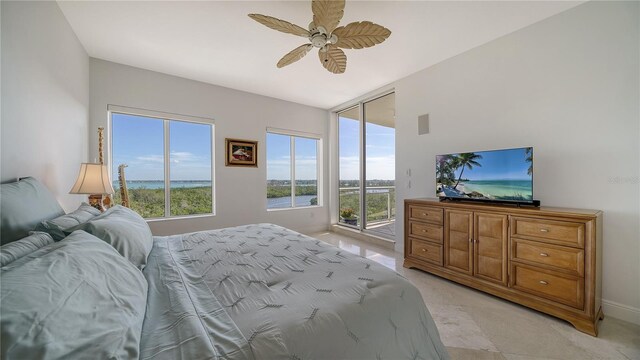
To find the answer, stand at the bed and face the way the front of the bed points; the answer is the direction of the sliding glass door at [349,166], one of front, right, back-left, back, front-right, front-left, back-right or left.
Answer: front-left

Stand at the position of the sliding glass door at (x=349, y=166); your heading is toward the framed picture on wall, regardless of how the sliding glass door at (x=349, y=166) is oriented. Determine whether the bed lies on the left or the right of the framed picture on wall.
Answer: left

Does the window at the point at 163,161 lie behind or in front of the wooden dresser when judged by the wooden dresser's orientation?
in front

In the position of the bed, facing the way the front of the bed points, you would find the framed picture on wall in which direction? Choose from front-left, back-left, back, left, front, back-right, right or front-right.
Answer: left

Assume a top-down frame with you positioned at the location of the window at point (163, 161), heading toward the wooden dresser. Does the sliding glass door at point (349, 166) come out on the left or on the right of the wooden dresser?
left

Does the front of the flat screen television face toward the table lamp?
yes

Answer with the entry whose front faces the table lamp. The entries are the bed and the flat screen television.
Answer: the flat screen television

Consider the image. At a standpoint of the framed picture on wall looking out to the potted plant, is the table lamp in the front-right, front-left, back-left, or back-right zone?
back-right

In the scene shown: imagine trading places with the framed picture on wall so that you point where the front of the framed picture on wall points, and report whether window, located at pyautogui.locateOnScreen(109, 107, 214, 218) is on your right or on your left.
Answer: on your right

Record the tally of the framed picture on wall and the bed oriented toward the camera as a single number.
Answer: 1

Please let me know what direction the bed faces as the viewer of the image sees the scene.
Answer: facing to the right of the viewer
